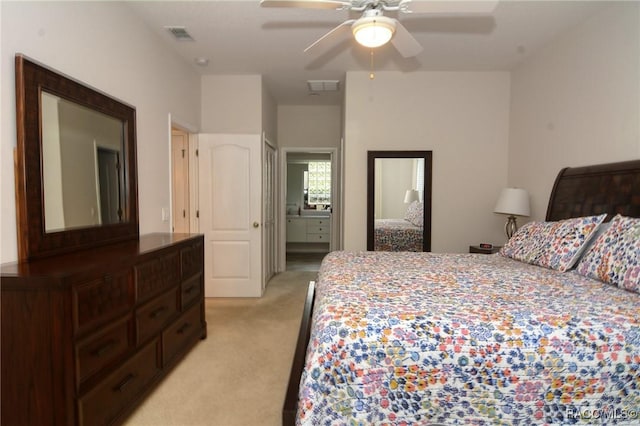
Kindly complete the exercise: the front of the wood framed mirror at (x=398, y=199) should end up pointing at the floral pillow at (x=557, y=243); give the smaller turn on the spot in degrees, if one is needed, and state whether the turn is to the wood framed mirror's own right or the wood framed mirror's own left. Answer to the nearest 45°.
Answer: approximately 45° to the wood framed mirror's own left

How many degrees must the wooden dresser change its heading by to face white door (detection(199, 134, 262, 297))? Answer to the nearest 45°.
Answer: approximately 90° to its left

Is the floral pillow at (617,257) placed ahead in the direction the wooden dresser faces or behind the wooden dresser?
ahead

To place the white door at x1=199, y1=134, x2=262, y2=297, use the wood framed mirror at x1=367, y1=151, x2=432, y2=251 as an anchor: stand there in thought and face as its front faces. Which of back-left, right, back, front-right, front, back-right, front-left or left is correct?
right

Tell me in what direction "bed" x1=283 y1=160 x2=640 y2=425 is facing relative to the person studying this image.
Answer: facing the viewer and to the left of the viewer

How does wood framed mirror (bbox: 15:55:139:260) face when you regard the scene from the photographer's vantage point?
facing the viewer and to the right of the viewer

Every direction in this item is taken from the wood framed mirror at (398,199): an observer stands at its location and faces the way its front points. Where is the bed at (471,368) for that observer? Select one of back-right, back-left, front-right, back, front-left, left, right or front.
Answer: front

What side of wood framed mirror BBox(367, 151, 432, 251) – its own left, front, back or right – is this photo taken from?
front

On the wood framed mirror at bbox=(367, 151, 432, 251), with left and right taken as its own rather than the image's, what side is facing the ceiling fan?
front

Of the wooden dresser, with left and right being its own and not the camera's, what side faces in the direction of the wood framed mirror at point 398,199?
left

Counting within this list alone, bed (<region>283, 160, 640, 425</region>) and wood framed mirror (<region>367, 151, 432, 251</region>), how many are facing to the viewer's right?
0

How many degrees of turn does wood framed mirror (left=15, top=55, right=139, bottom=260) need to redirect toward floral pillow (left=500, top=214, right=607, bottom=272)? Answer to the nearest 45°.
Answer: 0° — it already faces it

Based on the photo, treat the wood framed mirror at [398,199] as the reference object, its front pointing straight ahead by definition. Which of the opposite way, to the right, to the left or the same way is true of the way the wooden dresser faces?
to the left

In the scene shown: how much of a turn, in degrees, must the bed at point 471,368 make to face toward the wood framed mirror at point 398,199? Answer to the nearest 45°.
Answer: approximately 135° to its right

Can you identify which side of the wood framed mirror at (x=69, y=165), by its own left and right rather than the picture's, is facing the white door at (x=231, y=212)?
left

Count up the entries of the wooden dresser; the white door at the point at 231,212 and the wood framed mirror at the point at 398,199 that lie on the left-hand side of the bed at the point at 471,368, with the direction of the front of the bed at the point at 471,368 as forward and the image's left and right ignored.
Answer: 0

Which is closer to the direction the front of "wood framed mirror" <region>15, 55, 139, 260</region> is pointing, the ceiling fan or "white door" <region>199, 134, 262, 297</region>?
the ceiling fan

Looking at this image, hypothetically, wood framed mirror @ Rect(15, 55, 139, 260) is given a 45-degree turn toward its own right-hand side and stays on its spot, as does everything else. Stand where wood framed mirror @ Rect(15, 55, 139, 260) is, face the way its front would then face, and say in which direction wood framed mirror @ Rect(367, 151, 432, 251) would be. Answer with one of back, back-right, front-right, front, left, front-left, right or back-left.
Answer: left
